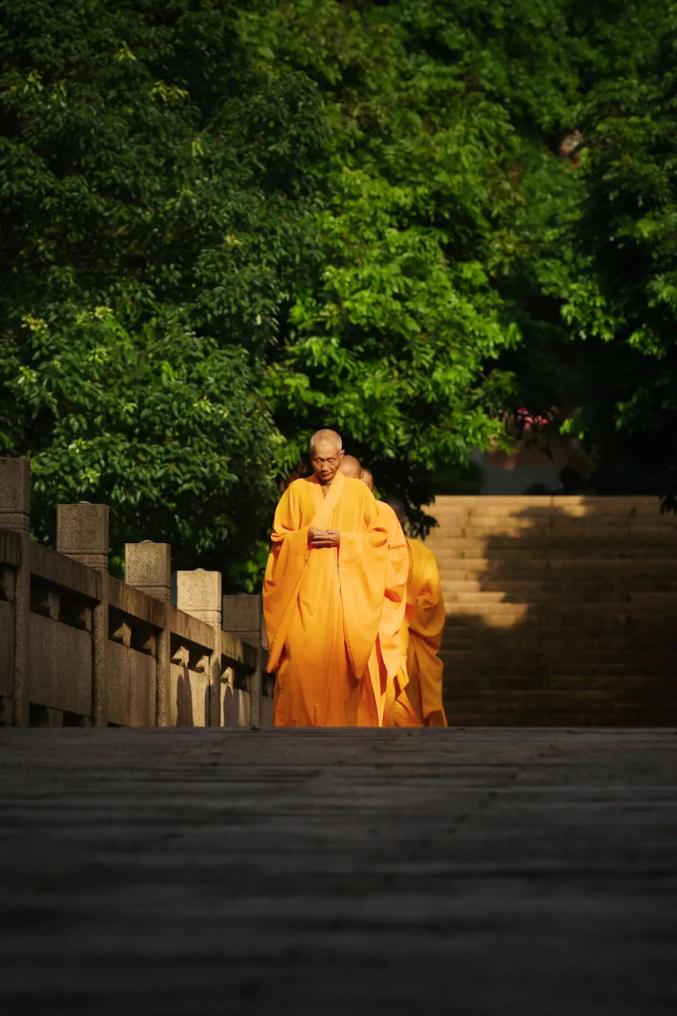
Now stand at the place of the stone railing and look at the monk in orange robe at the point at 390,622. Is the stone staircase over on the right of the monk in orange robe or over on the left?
left

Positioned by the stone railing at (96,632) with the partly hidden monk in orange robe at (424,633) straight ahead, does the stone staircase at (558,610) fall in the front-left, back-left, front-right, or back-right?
front-left

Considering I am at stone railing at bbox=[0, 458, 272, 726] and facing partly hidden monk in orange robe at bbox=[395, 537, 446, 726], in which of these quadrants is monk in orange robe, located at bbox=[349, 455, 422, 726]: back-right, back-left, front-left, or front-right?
front-right

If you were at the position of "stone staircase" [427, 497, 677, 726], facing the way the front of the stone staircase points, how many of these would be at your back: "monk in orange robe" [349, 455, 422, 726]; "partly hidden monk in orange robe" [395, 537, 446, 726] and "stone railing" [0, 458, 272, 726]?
0

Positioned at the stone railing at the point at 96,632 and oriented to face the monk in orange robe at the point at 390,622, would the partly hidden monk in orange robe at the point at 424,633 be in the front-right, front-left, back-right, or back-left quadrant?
front-left

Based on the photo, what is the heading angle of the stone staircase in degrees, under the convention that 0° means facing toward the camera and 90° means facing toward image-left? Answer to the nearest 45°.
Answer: approximately 0°

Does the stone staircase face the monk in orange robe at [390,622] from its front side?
yes

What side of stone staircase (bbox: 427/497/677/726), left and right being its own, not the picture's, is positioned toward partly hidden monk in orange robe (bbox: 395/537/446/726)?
front
